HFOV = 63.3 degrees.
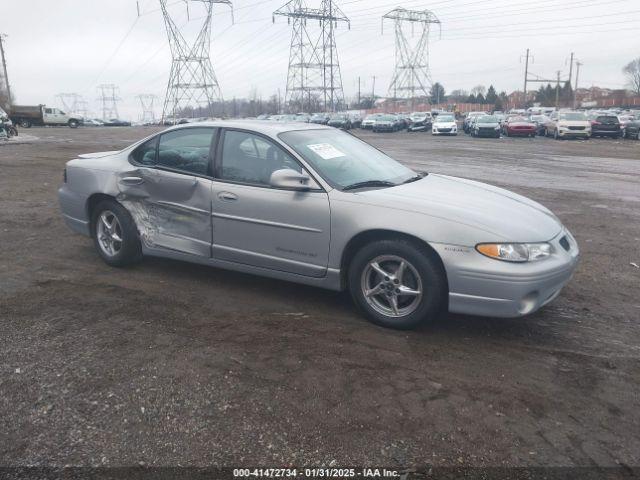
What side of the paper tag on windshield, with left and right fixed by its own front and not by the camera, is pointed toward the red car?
left

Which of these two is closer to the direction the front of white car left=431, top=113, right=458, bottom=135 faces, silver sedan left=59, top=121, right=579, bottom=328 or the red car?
the silver sedan

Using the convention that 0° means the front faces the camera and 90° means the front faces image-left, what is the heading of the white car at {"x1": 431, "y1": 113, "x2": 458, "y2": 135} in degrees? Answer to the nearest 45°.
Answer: approximately 0°

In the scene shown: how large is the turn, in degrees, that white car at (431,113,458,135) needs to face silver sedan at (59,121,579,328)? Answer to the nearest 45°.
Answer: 0° — it already faces it

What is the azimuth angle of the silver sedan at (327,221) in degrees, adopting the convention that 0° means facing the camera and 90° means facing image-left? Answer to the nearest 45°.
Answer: approximately 315°

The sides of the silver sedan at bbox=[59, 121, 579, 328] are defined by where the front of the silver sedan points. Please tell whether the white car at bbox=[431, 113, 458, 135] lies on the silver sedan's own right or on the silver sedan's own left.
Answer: on the silver sedan's own left

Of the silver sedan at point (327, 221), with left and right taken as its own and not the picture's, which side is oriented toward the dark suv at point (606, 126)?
left

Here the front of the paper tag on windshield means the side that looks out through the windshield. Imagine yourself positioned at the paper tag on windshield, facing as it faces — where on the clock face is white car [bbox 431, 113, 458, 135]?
The white car is roughly at 8 o'clock from the paper tag on windshield.

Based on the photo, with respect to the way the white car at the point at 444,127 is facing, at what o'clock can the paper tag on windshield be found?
The paper tag on windshield is roughly at 12 o'clock from the white car.
